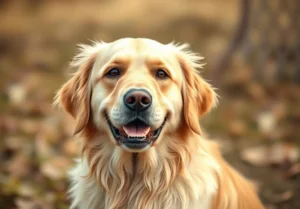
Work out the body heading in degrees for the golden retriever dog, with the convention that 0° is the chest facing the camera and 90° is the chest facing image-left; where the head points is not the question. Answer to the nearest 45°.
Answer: approximately 0°

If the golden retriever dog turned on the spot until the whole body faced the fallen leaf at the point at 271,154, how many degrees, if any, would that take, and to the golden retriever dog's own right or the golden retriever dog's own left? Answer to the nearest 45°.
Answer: approximately 135° to the golden retriever dog's own left

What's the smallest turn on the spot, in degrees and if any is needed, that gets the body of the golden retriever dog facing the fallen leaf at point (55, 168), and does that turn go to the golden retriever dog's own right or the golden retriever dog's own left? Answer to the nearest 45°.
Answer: approximately 135° to the golden retriever dog's own right

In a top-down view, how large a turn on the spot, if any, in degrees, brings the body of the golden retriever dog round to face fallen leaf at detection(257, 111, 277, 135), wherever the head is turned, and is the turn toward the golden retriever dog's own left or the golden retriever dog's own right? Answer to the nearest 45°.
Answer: approximately 135° to the golden retriever dog's own left
